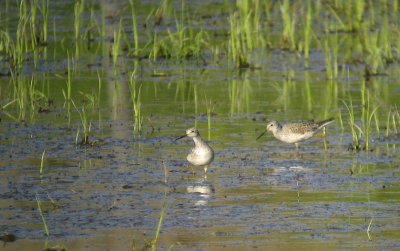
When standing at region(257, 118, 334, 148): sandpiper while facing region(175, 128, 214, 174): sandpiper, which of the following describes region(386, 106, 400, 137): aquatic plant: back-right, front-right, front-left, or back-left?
back-left

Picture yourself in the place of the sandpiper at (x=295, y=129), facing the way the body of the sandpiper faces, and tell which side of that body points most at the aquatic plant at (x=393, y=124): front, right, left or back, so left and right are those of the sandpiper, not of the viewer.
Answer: back

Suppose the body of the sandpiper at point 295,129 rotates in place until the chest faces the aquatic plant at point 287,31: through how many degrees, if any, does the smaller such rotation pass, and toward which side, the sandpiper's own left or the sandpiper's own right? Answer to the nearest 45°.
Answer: approximately 90° to the sandpiper's own right

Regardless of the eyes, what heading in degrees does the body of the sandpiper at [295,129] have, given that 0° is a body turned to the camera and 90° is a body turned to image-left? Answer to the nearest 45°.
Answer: approximately 90°

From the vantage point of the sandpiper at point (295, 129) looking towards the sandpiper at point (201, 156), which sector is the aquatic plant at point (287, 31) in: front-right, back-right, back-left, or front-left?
back-right

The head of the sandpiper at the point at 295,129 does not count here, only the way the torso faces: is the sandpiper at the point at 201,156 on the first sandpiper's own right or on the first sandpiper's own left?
on the first sandpiper's own left

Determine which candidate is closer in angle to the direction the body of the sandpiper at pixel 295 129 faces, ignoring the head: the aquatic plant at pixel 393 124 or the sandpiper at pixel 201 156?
the sandpiper
